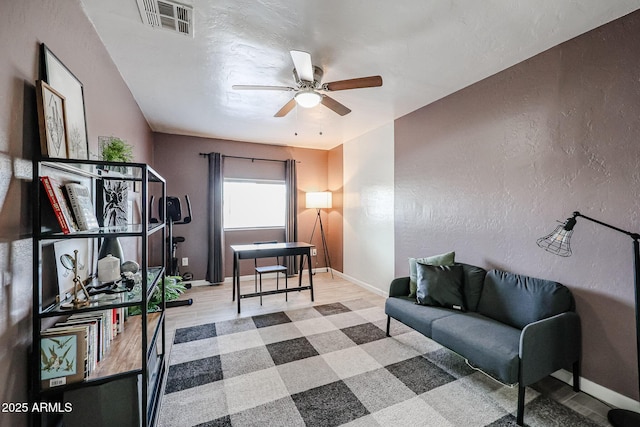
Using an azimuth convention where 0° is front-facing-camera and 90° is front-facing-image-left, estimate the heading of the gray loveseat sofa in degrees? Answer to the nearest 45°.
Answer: approximately 45°

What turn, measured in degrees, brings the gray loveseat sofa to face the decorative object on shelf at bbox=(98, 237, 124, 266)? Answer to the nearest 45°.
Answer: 0° — it already faces it

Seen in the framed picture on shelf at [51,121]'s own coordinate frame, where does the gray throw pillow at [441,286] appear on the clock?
The gray throw pillow is roughly at 11 o'clock from the framed picture on shelf.

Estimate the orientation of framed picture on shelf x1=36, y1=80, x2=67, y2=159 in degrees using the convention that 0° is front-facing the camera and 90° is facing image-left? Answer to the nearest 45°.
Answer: approximately 315°

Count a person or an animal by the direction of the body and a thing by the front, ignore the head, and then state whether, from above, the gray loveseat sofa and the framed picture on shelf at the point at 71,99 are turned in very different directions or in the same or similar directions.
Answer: very different directions

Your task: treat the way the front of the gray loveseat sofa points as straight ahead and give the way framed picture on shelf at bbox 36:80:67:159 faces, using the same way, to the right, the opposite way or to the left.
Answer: the opposite way
